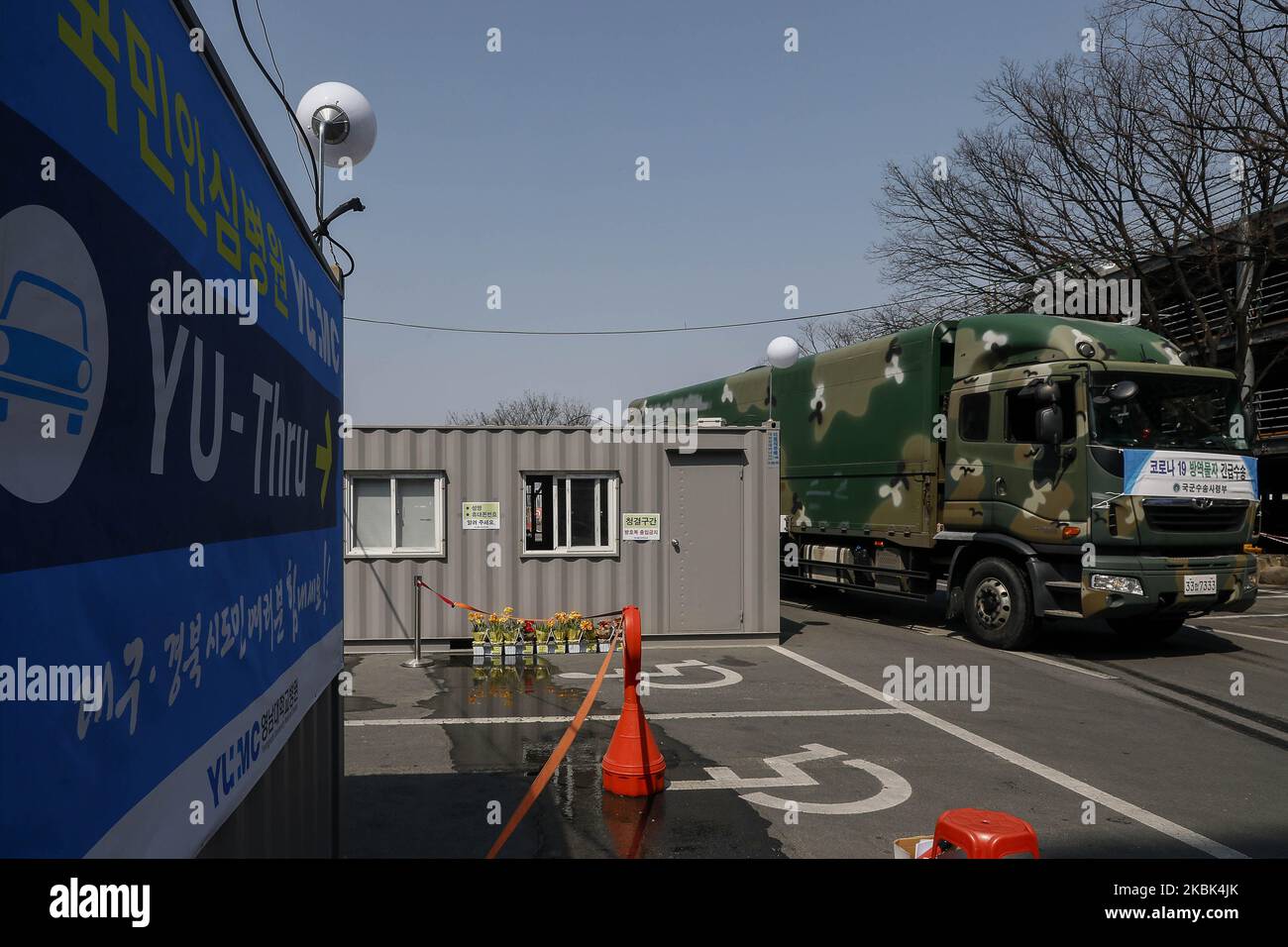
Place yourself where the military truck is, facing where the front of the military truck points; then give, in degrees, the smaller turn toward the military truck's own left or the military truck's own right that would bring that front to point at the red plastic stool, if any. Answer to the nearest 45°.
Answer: approximately 45° to the military truck's own right

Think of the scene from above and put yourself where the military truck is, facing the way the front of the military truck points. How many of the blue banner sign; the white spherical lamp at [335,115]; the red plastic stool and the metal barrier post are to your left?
0

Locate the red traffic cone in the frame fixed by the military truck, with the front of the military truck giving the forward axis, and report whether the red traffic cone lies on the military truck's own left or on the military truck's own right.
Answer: on the military truck's own right

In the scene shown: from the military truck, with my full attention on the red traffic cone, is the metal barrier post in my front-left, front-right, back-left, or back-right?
front-right

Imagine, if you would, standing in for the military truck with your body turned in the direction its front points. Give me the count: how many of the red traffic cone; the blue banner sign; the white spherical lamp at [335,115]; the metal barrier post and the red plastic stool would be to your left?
0

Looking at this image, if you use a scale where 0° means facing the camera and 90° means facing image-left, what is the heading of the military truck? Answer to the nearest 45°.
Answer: approximately 315°

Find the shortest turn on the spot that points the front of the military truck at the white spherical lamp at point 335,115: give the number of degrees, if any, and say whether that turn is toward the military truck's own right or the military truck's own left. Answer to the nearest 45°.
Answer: approximately 90° to the military truck's own right

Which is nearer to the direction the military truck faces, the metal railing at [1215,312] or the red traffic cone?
the red traffic cone

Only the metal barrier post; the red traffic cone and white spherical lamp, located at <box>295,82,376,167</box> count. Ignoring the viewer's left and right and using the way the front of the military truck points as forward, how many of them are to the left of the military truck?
0

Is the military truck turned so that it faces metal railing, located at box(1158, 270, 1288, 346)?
no

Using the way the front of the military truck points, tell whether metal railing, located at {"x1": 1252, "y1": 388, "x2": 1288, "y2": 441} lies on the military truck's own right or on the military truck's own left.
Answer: on the military truck's own left

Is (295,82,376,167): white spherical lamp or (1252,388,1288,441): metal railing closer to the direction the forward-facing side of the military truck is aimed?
the white spherical lamp

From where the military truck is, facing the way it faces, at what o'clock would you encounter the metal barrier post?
The metal barrier post is roughly at 4 o'clock from the military truck.

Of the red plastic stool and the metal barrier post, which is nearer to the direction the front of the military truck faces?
the red plastic stool

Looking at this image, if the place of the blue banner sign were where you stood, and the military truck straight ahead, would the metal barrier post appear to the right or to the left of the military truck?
left

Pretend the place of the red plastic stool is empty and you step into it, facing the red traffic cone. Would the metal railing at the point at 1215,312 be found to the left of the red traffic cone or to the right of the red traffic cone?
right

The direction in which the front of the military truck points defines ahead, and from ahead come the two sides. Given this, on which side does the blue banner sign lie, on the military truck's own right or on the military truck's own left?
on the military truck's own right
